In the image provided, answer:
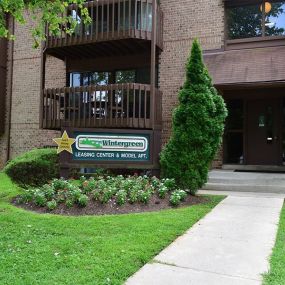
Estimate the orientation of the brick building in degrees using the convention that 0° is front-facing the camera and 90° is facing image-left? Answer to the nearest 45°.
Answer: approximately 0°

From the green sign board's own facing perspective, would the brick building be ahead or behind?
behind

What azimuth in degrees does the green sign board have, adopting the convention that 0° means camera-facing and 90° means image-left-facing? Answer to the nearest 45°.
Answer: approximately 0°

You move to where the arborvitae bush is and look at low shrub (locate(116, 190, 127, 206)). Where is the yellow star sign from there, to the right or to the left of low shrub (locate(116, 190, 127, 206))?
right

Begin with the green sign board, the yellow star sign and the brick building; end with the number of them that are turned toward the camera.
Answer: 3

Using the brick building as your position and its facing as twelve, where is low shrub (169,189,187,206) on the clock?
The low shrub is roughly at 12 o'clock from the brick building.

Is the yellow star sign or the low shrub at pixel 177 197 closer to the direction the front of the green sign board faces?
the low shrub
